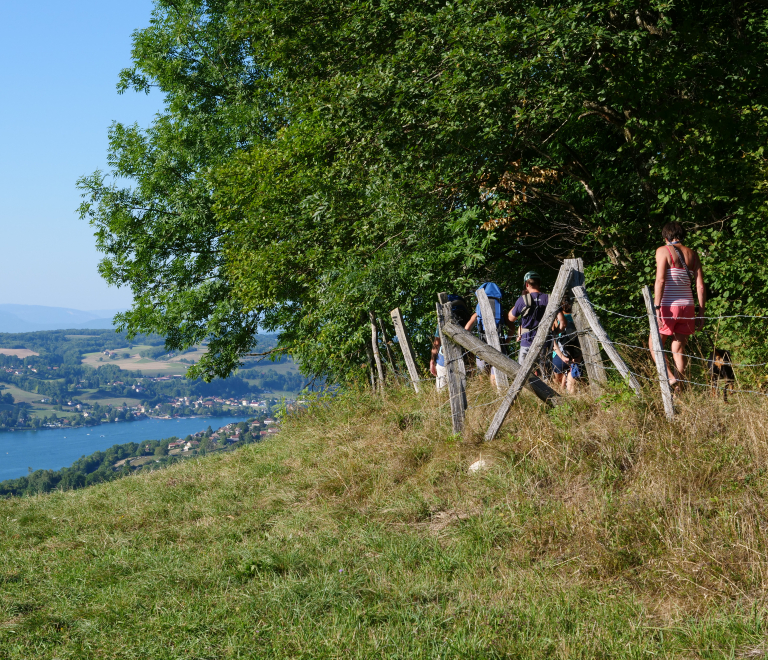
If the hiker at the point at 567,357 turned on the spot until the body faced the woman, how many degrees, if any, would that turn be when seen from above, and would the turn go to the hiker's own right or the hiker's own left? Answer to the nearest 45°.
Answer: approximately 135° to the hiker's own right

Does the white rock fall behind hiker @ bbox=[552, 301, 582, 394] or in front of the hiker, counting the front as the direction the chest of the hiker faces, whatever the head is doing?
behind

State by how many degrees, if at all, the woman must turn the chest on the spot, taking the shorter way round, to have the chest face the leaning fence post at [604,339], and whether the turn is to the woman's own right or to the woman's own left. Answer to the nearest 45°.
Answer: approximately 135° to the woman's own left

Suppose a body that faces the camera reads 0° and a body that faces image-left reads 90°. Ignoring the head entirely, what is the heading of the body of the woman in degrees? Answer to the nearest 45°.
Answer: approximately 180°

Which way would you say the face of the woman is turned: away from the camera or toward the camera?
away from the camera

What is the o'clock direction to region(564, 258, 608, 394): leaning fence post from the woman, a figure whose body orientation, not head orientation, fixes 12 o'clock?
The leaning fence post is roughly at 8 o'clock from the woman.

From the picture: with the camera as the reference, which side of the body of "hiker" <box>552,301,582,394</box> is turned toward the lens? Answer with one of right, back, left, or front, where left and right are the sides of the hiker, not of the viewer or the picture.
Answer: back

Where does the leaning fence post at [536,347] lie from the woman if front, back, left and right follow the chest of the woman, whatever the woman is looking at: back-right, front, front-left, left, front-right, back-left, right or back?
back-left
